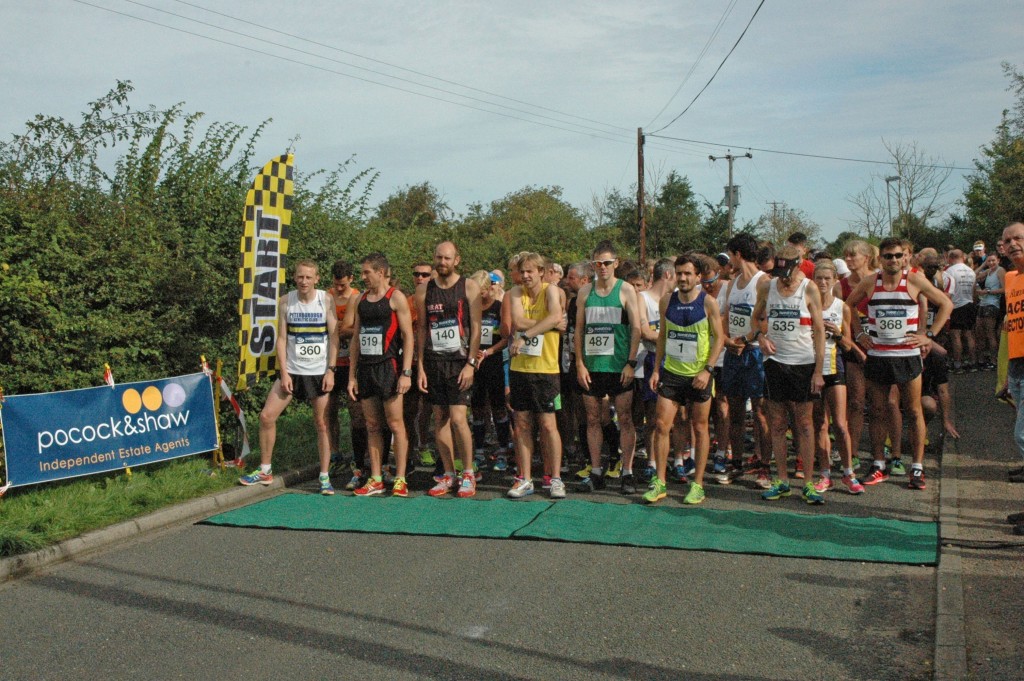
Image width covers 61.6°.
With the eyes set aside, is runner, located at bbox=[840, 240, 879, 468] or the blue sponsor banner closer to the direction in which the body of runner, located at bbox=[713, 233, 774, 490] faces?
the blue sponsor banner

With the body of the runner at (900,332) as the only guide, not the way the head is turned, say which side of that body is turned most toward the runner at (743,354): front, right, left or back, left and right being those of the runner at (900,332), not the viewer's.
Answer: right

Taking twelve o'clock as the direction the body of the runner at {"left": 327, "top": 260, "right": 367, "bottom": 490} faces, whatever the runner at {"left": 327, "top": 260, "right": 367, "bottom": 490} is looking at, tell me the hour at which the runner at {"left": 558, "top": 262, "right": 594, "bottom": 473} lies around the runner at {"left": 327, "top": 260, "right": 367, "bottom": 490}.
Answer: the runner at {"left": 558, "top": 262, "right": 594, "bottom": 473} is roughly at 9 o'clock from the runner at {"left": 327, "top": 260, "right": 367, "bottom": 490}.

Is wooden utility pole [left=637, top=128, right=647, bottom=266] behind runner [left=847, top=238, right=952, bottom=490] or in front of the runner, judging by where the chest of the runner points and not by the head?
behind

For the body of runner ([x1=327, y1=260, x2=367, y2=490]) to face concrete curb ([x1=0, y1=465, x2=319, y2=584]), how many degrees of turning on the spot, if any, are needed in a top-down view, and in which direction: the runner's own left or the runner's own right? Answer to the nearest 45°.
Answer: approximately 45° to the runner's own right

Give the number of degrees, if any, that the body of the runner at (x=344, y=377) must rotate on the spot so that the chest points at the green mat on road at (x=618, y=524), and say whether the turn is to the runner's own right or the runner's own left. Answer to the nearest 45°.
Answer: approximately 45° to the runner's own left

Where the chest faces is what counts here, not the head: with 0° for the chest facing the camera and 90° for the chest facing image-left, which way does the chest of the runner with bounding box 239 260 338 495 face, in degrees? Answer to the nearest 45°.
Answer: approximately 0°

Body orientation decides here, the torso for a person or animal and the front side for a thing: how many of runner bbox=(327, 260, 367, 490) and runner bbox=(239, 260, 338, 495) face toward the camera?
2

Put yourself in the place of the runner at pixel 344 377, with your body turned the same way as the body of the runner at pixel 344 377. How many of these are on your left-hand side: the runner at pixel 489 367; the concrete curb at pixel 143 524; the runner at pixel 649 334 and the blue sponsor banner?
2

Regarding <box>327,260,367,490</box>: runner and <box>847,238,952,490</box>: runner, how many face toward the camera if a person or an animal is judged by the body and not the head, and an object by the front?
2

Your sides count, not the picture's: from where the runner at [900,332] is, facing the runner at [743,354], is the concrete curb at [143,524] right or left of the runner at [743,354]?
left
